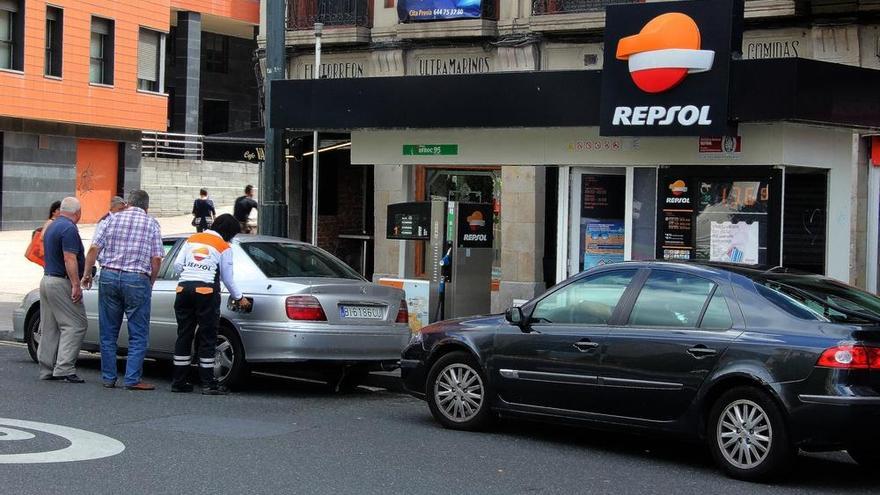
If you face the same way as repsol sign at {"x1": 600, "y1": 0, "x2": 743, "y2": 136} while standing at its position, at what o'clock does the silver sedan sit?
The silver sedan is roughly at 2 o'clock from the repsol sign.

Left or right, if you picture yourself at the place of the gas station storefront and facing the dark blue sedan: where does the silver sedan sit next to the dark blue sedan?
right

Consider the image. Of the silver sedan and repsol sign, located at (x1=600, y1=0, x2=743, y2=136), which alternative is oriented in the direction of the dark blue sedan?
the repsol sign

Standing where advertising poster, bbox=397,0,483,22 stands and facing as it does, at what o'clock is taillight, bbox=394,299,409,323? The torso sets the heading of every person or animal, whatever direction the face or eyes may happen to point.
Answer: The taillight is roughly at 12 o'clock from the advertising poster.

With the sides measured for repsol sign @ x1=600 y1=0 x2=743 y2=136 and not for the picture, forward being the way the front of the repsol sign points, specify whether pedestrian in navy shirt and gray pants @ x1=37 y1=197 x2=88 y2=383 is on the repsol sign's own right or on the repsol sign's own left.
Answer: on the repsol sign's own right

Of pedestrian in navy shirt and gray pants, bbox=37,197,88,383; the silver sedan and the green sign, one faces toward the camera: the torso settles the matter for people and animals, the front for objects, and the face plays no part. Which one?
the green sign

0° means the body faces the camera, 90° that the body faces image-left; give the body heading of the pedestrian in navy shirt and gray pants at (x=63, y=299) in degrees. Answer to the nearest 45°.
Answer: approximately 225°

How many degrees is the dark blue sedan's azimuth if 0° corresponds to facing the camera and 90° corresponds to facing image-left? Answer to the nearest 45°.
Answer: approximately 135°

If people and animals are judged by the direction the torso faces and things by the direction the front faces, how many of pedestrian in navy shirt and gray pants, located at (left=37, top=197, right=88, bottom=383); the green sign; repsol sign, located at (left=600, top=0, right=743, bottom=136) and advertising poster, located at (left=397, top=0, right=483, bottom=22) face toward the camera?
3

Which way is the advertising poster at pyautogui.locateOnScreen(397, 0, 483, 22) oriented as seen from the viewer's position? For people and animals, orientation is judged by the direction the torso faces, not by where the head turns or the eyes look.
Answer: toward the camera

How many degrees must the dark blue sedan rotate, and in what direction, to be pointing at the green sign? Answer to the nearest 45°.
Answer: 0° — it already faces it

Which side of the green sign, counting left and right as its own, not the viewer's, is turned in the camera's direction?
front
